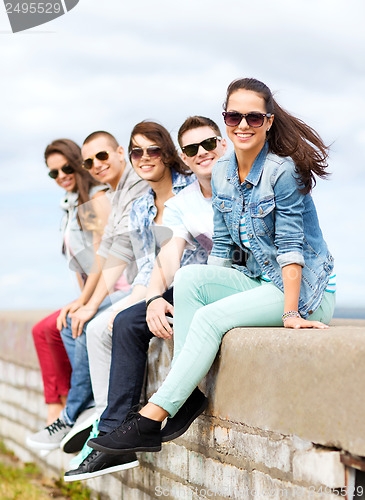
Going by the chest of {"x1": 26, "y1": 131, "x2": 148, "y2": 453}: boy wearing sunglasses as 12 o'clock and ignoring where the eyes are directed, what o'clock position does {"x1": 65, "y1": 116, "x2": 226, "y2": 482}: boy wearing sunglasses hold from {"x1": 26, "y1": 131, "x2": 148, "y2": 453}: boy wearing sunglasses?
{"x1": 65, "y1": 116, "x2": 226, "y2": 482}: boy wearing sunglasses is roughly at 10 o'clock from {"x1": 26, "y1": 131, "x2": 148, "y2": 453}: boy wearing sunglasses.

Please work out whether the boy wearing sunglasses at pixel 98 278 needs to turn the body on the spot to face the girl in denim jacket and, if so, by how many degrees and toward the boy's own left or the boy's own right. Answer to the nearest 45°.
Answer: approximately 45° to the boy's own left

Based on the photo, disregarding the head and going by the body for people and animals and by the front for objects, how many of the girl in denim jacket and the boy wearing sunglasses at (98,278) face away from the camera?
0

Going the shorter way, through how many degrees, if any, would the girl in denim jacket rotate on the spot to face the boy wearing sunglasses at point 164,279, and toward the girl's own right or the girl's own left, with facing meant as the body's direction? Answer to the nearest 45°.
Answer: approximately 90° to the girl's own right
